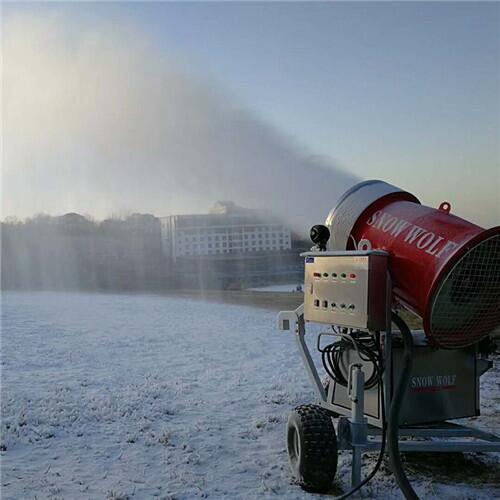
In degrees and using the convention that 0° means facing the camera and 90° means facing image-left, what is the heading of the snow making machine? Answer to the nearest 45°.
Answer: approximately 135°

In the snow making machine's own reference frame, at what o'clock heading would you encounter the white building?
The white building is roughly at 1 o'clock from the snow making machine.
